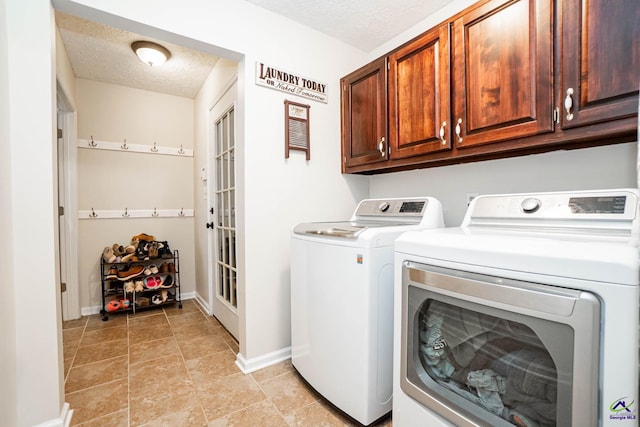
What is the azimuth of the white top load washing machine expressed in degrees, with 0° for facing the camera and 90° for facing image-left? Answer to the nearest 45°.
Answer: approximately 45°

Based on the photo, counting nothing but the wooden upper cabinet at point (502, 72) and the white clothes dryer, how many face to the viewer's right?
0

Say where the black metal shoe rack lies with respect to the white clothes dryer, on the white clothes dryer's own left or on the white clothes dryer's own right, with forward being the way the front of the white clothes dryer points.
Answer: on the white clothes dryer's own right

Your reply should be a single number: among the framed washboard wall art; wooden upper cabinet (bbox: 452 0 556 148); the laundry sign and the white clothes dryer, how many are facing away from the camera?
0

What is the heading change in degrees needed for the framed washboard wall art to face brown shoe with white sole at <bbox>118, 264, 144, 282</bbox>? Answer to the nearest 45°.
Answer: approximately 180°

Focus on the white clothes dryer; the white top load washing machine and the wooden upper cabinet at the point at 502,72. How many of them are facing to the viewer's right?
0

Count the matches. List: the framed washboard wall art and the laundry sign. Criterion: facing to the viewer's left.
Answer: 0

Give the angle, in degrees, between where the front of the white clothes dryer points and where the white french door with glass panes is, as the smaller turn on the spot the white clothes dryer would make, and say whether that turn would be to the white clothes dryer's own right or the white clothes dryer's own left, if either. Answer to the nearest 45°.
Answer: approximately 45° to the white clothes dryer's own right

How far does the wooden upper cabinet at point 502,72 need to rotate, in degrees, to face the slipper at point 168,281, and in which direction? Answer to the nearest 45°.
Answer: approximately 45° to its right

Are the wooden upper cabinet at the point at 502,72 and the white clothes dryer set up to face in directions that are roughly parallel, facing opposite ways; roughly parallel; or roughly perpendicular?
roughly parallel

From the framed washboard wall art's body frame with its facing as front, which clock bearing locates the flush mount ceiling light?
The flush mount ceiling light is roughly at 5 o'clock from the framed washboard wall art.

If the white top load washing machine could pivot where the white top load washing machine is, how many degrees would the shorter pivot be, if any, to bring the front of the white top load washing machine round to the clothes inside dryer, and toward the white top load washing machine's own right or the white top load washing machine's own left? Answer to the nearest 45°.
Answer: approximately 90° to the white top load washing machine's own left
